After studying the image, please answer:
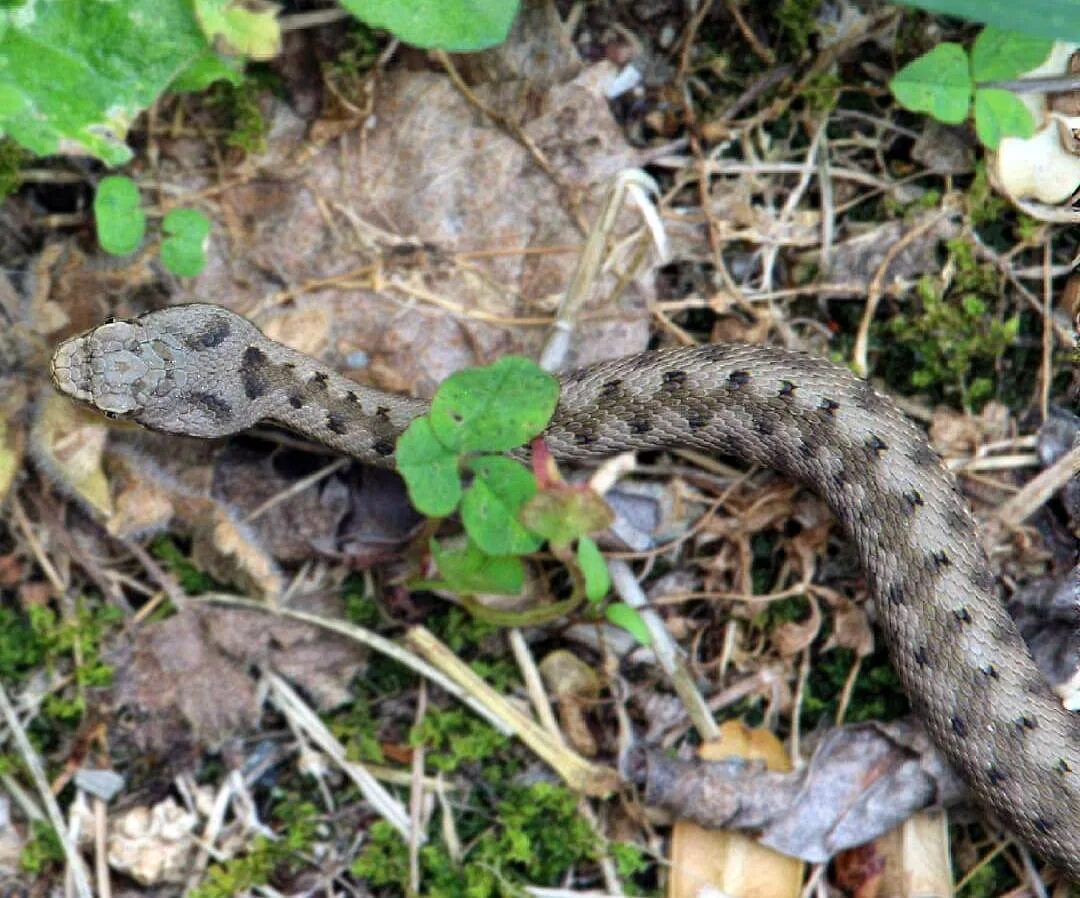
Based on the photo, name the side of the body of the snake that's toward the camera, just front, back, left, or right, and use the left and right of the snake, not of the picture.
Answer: left

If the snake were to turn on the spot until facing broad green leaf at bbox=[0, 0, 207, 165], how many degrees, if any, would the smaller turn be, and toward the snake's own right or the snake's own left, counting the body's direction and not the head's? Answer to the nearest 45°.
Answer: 0° — it already faces it

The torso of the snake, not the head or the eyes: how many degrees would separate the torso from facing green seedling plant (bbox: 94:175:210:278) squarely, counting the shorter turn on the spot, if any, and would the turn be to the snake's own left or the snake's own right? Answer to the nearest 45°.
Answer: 0° — it already faces it
